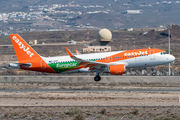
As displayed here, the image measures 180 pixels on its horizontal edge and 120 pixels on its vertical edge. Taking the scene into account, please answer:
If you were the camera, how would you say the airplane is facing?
facing to the right of the viewer
